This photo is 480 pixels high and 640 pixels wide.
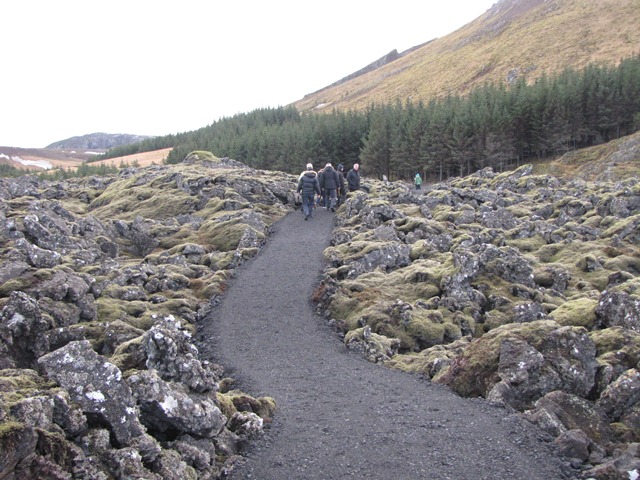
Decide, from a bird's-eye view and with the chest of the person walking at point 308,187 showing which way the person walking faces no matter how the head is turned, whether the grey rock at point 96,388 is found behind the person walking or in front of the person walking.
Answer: behind

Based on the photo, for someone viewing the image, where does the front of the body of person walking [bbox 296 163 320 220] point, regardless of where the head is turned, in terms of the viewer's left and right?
facing away from the viewer
